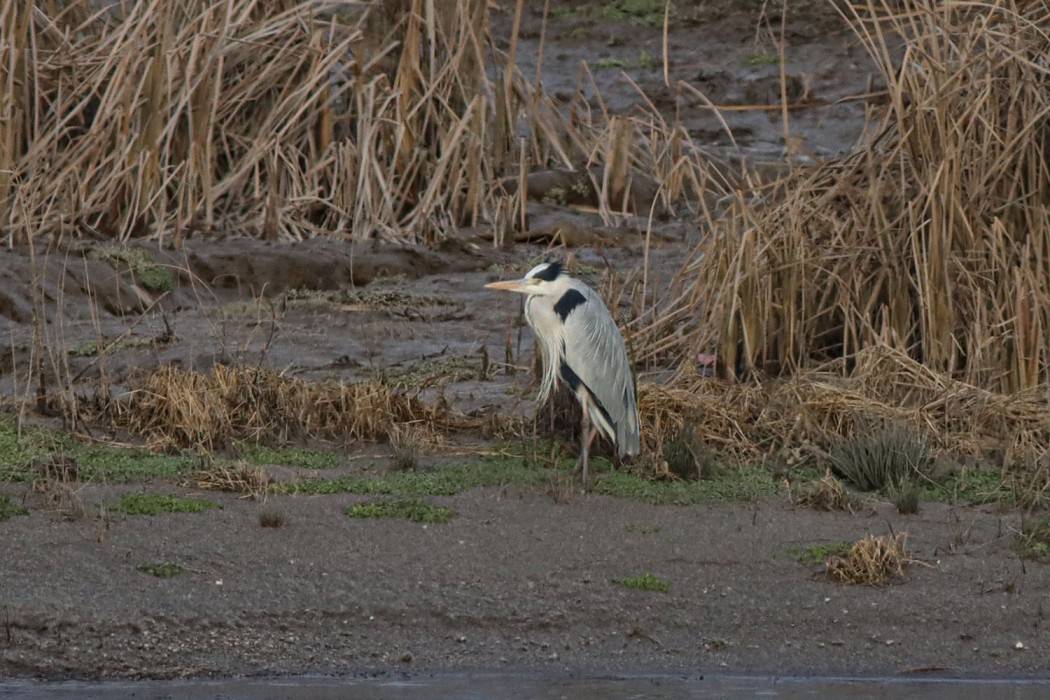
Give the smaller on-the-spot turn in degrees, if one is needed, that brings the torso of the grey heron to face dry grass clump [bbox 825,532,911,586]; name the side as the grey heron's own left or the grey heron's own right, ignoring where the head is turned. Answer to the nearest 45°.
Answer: approximately 135° to the grey heron's own left

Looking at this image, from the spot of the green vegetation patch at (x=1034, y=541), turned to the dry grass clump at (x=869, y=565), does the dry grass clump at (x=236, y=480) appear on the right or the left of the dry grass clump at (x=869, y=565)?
right

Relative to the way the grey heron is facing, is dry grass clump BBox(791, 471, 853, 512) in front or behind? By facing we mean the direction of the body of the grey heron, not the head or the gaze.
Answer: behind

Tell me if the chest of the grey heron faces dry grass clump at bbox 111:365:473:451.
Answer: yes

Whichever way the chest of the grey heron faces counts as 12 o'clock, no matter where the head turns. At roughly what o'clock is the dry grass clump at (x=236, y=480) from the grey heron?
The dry grass clump is roughly at 11 o'clock from the grey heron.

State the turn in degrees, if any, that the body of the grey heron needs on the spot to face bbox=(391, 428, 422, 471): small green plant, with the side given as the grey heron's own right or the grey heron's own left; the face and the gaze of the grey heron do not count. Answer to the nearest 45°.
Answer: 0° — it already faces it

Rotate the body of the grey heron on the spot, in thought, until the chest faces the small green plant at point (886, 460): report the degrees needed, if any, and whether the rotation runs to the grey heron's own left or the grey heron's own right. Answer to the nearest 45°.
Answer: approximately 180°

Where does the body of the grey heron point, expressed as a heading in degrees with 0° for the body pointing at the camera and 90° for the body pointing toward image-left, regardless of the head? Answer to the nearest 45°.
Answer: approximately 90°

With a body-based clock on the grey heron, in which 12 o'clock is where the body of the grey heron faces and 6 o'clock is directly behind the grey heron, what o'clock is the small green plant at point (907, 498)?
The small green plant is roughly at 7 o'clock from the grey heron.

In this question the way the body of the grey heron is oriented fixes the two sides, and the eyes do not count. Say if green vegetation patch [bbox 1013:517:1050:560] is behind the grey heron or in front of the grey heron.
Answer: behind
